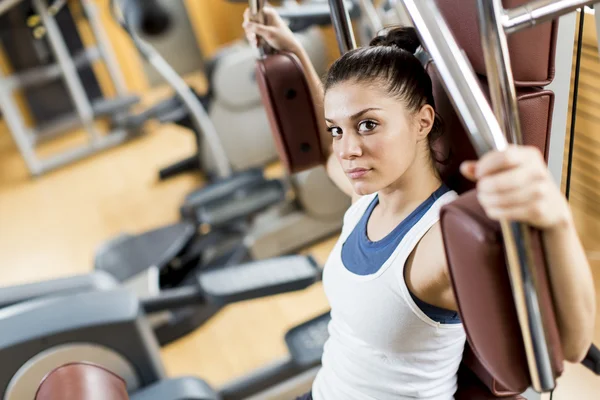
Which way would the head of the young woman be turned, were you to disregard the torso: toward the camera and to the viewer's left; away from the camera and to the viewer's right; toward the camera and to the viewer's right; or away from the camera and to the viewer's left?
toward the camera and to the viewer's left

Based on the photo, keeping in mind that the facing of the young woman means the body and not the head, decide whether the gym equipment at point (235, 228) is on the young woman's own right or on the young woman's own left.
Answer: on the young woman's own right

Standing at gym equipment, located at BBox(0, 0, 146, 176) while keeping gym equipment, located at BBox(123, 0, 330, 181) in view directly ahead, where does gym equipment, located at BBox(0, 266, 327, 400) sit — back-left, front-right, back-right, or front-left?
front-right

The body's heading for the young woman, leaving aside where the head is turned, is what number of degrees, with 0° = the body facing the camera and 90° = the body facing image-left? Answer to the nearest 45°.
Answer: approximately 45°

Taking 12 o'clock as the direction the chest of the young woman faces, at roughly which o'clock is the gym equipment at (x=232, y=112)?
The gym equipment is roughly at 4 o'clock from the young woman.

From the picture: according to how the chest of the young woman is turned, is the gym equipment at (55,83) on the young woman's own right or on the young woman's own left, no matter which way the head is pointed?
on the young woman's own right

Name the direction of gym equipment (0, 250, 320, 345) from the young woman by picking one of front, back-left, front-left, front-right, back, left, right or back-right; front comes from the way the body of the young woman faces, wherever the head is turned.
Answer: right

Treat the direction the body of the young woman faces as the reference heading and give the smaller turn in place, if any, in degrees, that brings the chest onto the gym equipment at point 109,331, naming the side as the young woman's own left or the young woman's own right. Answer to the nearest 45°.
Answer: approximately 90° to the young woman's own right

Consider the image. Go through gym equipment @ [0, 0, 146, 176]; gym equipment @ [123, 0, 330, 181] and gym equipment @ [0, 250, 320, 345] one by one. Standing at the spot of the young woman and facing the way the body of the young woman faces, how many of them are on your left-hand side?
0
